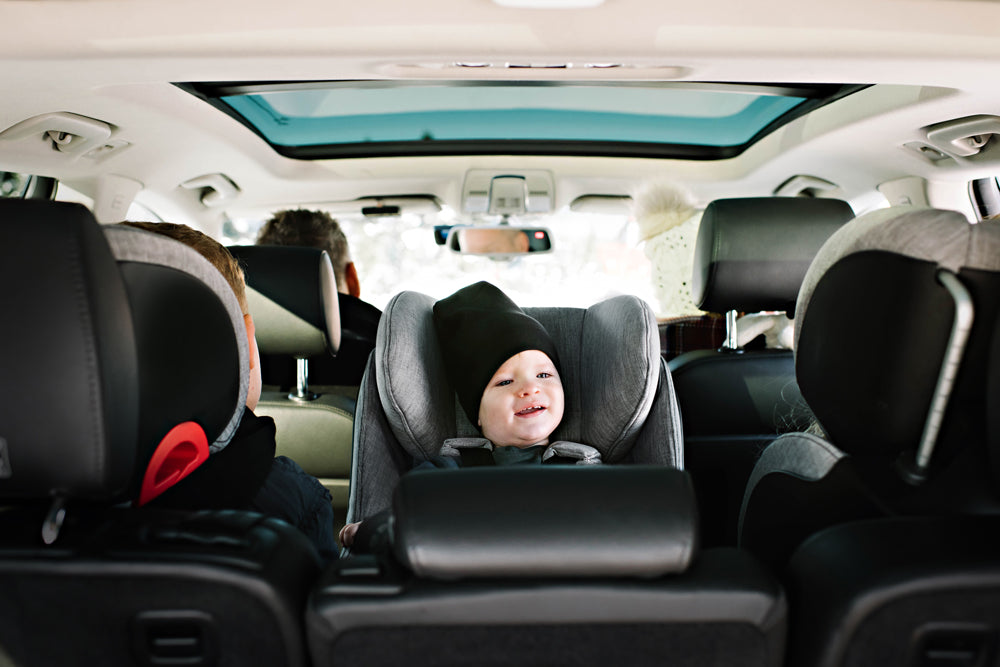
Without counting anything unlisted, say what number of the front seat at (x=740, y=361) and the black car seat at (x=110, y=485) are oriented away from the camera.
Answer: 2

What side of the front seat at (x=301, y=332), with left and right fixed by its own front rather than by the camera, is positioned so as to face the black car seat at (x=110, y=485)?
back

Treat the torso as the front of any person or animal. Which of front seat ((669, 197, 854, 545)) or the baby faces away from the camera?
the front seat

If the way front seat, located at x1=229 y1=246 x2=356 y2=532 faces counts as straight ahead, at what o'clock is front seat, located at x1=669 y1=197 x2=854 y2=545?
front seat, located at x1=669 y1=197 x2=854 y2=545 is roughly at 4 o'clock from front seat, located at x1=229 y1=246 x2=356 y2=532.

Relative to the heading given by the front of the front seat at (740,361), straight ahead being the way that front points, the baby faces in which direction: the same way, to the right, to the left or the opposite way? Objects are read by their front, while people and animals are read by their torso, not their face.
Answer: the opposite way

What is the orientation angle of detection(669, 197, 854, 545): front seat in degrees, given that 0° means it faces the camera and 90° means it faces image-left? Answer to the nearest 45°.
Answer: approximately 180°

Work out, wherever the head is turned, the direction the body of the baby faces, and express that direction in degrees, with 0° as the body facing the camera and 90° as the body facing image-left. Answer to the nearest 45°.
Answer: approximately 0°

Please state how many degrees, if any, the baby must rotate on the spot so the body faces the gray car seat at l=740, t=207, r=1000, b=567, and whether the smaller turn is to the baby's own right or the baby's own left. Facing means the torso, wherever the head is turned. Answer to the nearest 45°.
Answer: approximately 45° to the baby's own left

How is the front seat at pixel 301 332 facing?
away from the camera

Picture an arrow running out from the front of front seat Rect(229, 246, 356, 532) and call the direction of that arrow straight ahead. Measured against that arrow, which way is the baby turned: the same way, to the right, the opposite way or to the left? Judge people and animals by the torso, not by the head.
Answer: the opposite way

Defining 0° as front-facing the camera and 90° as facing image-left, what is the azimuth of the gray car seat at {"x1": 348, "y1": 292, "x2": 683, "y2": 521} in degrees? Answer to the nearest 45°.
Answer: approximately 0°

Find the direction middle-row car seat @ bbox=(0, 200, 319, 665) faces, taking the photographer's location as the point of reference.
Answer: facing away from the viewer
